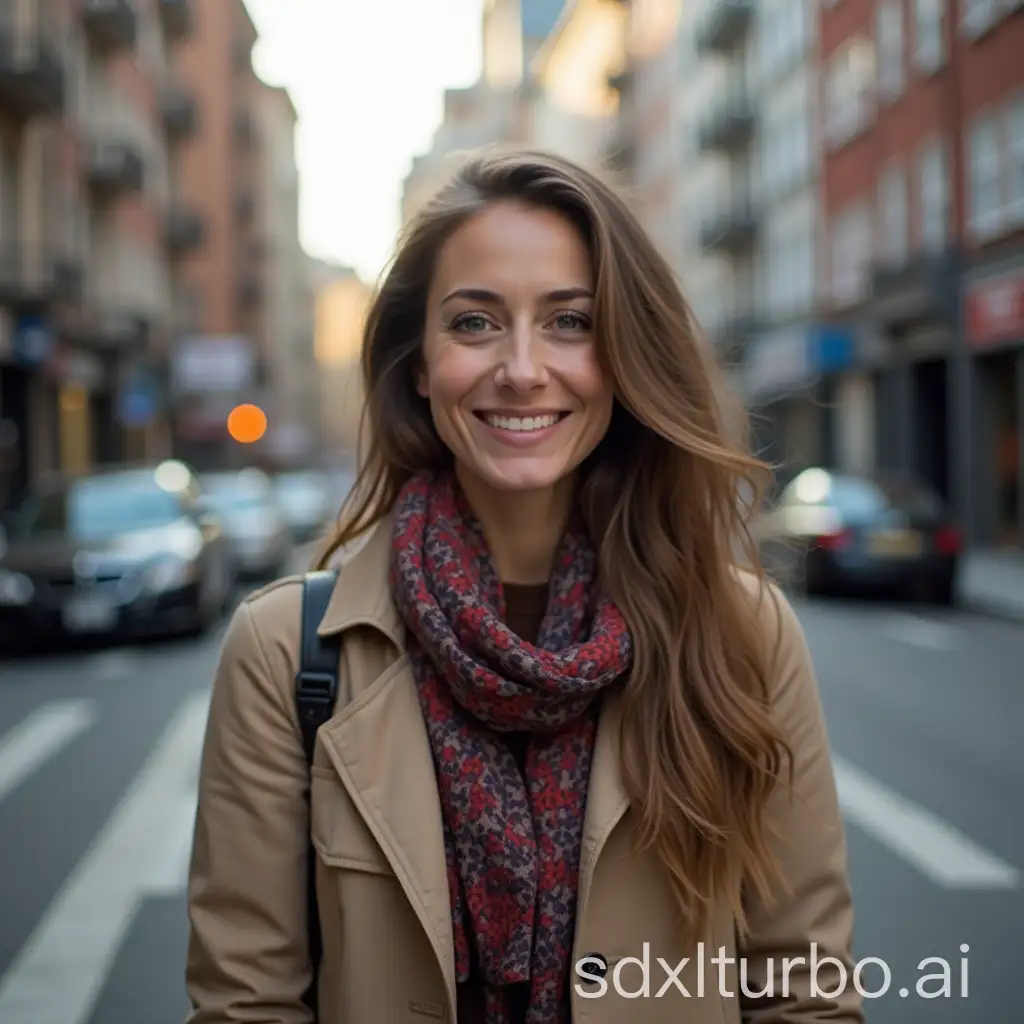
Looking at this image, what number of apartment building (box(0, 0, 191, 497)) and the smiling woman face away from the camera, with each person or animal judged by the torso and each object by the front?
0

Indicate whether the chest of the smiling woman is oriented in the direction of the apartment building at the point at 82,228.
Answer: no

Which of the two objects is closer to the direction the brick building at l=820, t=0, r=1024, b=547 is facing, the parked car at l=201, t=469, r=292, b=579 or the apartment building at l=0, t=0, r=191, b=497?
the parked car

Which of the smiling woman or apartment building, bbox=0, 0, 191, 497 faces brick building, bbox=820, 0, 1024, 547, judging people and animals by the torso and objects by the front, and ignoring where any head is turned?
the apartment building

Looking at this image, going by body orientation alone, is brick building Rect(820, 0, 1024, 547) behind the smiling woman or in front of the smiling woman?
behind

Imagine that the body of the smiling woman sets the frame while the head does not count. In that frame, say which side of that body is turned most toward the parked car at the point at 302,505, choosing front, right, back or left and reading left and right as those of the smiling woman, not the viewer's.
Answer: back

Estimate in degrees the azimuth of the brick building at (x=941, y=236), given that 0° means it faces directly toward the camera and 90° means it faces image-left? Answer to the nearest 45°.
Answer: approximately 45°

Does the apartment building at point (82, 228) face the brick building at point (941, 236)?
yes

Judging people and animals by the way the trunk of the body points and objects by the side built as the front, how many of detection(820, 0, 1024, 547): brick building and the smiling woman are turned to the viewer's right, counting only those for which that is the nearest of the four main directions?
0

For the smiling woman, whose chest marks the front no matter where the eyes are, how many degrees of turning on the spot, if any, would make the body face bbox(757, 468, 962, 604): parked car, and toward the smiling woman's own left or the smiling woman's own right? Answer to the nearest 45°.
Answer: approximately 180°

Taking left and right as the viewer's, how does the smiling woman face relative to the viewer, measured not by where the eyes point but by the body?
facing the viewer

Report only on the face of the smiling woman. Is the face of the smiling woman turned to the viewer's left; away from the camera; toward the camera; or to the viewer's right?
toward the camera

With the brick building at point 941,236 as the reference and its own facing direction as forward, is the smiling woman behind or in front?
in front

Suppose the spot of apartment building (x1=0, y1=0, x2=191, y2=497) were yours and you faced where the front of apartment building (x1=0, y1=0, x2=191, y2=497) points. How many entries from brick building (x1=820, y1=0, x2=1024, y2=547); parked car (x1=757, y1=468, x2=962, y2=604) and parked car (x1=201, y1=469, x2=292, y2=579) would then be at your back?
0

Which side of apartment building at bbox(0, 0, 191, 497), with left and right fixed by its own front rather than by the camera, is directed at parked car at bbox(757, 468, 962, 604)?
front

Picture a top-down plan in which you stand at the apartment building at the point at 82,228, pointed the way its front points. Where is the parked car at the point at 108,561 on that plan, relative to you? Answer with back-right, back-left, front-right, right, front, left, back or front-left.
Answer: front-right

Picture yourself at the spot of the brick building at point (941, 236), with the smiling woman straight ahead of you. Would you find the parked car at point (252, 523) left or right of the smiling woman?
right

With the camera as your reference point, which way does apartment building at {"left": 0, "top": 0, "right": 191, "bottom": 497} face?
facing the viewer and to the right of the viewer
